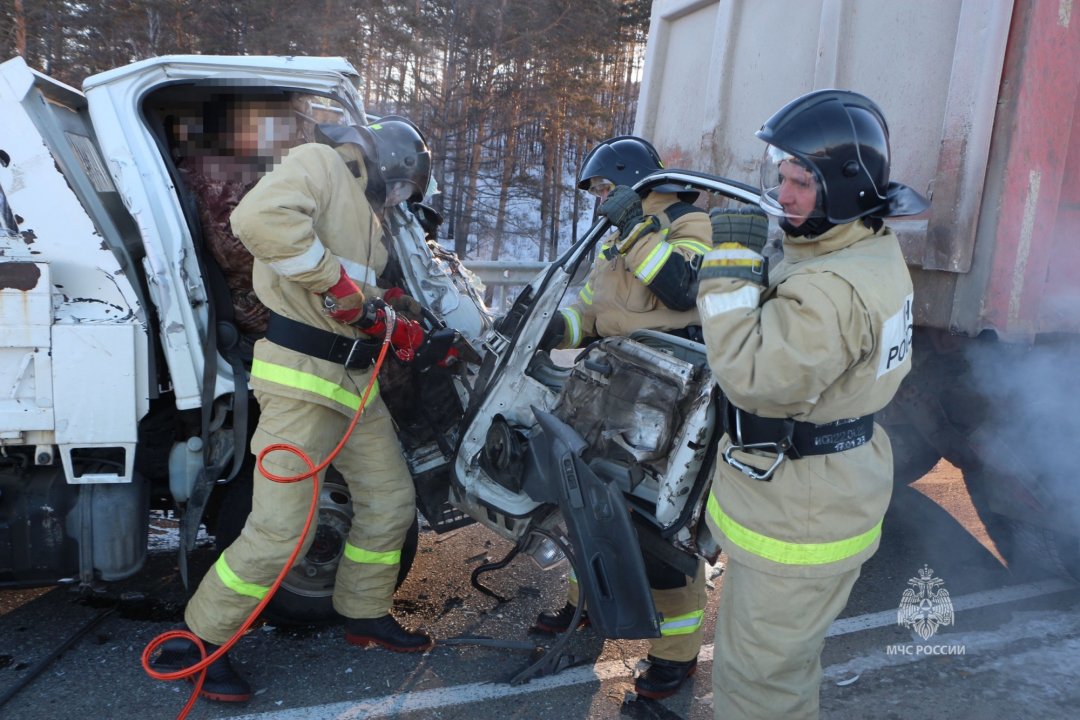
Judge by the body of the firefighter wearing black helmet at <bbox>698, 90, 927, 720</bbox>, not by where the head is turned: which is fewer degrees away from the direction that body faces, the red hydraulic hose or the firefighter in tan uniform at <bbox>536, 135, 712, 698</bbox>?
the red hydraulic hose

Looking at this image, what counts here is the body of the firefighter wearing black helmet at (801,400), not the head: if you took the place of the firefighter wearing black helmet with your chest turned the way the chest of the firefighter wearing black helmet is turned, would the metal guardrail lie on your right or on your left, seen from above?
on your right

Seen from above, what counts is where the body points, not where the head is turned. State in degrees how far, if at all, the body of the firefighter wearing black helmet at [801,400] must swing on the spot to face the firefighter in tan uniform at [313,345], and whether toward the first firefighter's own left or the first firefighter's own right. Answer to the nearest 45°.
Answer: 0° — they already face them

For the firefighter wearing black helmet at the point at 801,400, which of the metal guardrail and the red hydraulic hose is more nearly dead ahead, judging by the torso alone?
the red hydraulic hose

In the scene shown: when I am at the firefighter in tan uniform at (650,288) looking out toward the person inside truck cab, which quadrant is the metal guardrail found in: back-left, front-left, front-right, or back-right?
front-right

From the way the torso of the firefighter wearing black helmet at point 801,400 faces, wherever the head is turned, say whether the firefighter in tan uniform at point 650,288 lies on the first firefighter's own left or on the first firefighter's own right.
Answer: on the first firefighter's own right

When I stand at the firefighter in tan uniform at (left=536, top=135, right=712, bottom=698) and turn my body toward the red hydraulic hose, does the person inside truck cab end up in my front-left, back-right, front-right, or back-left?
front-right

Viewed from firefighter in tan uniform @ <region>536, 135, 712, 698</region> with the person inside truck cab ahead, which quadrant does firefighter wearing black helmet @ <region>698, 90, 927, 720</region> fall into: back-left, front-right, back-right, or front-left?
back-left

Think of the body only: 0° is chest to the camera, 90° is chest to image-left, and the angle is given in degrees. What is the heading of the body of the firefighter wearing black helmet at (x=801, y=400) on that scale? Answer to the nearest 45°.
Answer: approximately 90°

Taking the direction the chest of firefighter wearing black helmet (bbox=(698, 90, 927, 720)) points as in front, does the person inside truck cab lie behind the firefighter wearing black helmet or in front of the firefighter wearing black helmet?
in front

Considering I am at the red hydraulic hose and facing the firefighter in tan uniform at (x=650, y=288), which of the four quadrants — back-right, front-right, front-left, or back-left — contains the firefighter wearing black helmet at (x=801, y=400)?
front-right

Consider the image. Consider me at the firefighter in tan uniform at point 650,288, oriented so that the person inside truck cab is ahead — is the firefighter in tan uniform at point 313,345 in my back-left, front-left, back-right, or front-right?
front-left

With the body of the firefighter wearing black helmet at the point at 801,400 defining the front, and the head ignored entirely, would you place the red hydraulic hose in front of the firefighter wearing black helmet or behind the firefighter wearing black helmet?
in front
